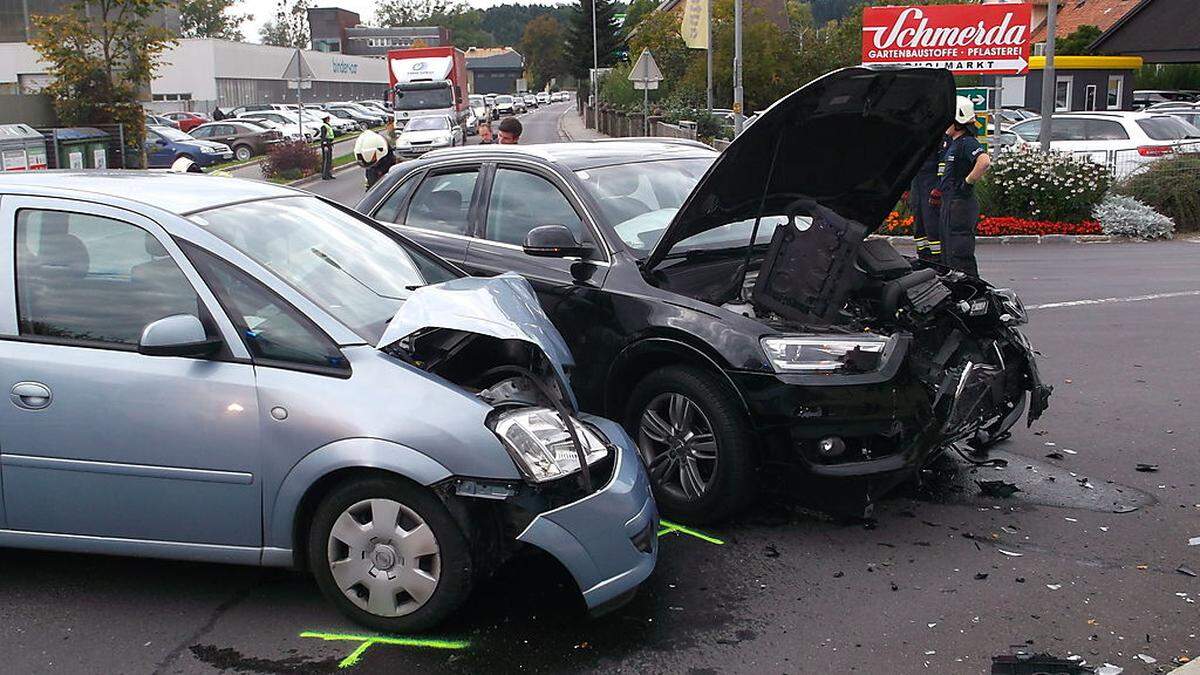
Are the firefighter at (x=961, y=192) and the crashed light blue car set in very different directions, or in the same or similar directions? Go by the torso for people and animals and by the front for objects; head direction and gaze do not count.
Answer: very different directions

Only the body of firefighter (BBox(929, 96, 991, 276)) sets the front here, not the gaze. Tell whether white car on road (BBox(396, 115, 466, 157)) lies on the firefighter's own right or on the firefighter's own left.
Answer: on the firefighter's own right

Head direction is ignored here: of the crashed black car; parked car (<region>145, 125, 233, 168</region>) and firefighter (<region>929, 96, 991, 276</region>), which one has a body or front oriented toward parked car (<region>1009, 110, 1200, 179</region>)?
parked car (<region>145, 125, 233, 168</region>)

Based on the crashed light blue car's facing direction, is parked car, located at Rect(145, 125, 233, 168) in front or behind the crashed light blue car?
behind

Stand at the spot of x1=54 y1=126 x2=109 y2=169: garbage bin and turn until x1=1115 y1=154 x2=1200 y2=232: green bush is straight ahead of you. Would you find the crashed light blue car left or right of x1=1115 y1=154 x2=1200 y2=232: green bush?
right

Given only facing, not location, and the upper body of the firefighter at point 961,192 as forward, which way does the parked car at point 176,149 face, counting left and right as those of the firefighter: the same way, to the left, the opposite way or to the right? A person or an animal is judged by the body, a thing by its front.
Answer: the opposite way

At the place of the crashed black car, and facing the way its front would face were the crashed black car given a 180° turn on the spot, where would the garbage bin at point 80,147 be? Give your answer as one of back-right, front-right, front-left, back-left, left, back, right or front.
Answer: front

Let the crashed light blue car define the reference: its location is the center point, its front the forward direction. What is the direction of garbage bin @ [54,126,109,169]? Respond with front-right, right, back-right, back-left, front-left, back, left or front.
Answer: back-left

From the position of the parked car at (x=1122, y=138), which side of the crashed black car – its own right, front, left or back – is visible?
left

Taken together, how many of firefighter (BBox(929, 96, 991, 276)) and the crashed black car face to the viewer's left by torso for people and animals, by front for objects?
1

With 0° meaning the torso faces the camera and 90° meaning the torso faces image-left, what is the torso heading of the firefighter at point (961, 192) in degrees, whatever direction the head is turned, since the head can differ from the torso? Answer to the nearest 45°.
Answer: approximately 90°
